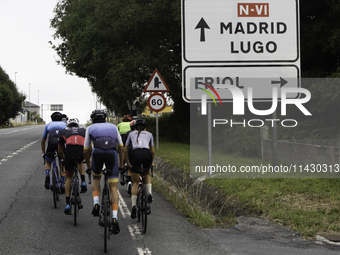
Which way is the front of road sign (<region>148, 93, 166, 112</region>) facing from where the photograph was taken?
facing the viewer

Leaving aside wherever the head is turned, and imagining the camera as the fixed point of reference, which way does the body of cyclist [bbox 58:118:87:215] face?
away from the camera

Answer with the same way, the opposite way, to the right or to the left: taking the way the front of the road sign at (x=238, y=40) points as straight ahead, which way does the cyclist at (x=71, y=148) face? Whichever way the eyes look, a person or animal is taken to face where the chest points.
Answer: the opposite way

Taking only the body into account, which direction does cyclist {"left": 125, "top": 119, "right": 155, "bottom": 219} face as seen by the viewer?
away from the camera

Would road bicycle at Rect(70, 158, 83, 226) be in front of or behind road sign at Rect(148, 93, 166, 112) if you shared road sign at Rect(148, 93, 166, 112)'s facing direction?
in front

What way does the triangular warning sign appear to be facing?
toward the camera

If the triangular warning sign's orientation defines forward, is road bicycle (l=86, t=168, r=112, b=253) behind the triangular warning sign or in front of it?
in front

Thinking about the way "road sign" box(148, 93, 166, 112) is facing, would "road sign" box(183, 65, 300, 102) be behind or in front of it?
in front

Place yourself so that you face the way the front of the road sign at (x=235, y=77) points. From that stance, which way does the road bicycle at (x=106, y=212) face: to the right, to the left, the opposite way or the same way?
the opposite way

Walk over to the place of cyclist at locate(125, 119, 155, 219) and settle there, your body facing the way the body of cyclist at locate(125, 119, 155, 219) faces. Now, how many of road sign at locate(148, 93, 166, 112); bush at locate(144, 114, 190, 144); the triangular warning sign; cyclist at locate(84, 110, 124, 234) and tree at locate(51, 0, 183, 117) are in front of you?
4

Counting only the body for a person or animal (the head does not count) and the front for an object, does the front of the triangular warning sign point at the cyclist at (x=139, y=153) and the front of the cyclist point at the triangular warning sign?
yes

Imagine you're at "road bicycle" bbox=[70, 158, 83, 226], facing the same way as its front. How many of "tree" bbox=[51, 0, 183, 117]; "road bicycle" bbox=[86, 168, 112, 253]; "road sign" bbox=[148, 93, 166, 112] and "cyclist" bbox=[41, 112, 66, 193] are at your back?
1

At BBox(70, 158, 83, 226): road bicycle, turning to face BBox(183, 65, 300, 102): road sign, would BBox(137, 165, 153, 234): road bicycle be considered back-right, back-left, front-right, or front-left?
front-right

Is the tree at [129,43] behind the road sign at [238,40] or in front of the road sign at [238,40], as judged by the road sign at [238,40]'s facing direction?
behind

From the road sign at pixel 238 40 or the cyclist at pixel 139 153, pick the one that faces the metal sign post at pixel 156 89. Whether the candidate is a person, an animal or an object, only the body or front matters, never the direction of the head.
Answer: the cyclist

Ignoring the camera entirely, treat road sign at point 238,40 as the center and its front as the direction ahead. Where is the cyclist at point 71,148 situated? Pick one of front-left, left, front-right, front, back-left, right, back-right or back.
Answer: front-right

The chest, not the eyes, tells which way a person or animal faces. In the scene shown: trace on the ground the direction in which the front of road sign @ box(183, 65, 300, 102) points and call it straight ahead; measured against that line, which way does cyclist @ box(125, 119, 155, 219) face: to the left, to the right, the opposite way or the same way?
the opposite way

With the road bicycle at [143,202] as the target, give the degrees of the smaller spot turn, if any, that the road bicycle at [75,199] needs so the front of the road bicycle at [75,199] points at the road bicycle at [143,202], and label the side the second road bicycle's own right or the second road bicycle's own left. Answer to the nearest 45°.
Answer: approximately 135° to the second road bicycle's own right

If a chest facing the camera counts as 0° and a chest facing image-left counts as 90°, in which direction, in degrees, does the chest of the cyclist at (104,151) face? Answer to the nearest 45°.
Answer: approximately 180°

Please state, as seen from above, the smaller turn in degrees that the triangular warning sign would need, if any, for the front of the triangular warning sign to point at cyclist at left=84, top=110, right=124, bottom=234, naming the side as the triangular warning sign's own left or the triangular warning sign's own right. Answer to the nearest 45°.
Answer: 0° — it already faces them

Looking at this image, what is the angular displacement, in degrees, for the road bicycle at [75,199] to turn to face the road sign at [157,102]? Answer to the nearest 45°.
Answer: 0° — it already faces it
